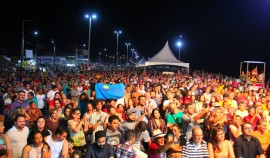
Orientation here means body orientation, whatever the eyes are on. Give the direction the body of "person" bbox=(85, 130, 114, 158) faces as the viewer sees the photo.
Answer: toward the camera

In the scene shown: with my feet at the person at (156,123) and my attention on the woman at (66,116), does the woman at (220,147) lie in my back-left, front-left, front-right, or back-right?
back-left

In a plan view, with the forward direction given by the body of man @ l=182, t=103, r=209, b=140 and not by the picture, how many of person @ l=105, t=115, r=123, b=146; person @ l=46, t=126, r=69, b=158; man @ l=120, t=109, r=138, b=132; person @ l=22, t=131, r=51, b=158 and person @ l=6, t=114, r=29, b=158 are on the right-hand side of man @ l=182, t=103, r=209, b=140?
5

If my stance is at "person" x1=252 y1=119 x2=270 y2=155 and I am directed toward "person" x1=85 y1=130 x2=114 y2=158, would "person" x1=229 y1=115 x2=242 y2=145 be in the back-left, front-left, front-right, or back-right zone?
front-right

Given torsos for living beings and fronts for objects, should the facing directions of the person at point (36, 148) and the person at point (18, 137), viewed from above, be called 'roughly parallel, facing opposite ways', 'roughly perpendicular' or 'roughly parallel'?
roughly parallel

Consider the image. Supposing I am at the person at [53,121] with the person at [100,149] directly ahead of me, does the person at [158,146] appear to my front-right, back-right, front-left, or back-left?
front-left

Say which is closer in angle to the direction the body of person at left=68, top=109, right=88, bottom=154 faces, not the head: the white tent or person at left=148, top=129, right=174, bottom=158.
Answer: the person

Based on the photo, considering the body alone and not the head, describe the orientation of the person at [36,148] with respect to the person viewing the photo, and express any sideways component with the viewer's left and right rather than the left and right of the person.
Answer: facing the viewer and to the right of the viewer
